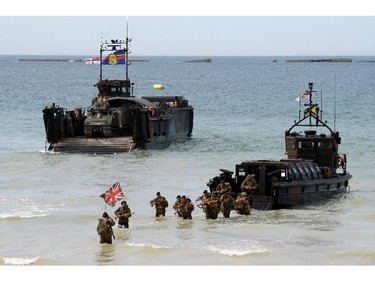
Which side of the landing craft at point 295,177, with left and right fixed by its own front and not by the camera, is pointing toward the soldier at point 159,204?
front

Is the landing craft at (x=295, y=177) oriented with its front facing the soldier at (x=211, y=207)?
yes

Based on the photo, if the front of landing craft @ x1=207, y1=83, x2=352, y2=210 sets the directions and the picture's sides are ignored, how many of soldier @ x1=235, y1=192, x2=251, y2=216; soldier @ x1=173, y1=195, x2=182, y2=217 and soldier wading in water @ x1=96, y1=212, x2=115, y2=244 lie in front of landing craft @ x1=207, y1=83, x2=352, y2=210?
3

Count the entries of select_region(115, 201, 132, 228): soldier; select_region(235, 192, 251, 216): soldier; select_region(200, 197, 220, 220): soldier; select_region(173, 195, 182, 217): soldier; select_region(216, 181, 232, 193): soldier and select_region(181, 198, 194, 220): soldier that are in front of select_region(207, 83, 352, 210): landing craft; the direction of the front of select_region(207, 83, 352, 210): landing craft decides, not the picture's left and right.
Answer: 6

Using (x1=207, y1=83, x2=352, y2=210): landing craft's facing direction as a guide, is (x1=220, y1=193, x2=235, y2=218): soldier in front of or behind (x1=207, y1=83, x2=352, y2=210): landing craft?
in front

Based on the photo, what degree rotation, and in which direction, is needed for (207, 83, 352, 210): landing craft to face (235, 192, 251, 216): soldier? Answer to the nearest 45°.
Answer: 0° — it already faces them

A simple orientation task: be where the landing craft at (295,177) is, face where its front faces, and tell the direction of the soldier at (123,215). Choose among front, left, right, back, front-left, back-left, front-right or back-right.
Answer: front

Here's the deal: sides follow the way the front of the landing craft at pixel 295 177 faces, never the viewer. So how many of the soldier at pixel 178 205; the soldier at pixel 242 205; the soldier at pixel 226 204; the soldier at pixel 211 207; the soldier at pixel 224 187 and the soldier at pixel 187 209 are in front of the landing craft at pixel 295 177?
6

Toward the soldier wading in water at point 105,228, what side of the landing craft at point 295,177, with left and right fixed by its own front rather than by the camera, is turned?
front

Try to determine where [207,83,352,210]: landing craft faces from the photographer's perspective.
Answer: facing the viewer and to the left of the viewer

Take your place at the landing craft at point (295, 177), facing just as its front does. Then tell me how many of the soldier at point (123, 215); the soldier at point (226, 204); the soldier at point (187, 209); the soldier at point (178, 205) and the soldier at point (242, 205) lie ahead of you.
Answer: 5

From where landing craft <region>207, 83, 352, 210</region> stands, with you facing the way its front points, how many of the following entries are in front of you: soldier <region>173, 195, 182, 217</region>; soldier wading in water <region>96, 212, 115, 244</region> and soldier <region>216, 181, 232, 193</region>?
3

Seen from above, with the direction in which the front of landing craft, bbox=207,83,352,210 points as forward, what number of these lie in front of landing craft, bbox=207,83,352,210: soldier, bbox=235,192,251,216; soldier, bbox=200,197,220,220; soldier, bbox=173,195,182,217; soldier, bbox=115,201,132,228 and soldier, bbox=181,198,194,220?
5

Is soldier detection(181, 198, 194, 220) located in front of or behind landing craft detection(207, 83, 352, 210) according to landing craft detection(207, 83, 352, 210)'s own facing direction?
in front
